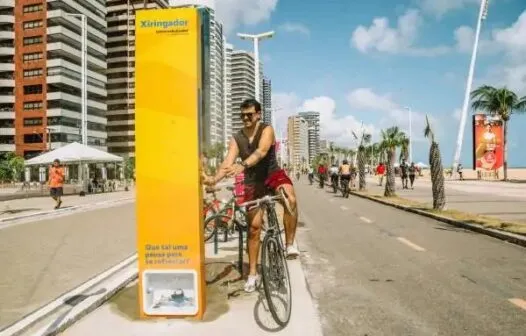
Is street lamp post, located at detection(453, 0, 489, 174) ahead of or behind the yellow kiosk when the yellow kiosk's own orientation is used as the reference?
behind

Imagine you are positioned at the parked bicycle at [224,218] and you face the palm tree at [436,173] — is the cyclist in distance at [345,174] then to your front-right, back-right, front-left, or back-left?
front-left

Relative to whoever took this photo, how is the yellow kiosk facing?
facing the viewer

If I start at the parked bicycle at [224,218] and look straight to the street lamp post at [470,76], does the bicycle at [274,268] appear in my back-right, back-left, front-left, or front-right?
back-right

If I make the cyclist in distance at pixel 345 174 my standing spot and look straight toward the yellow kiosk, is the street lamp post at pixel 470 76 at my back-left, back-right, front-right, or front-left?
back-left

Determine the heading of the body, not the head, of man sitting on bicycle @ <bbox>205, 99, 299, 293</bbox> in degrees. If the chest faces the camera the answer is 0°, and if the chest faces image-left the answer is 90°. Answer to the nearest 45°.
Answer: approximately 45°

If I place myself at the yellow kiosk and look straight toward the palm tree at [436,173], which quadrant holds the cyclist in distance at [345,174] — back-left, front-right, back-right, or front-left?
front-left
